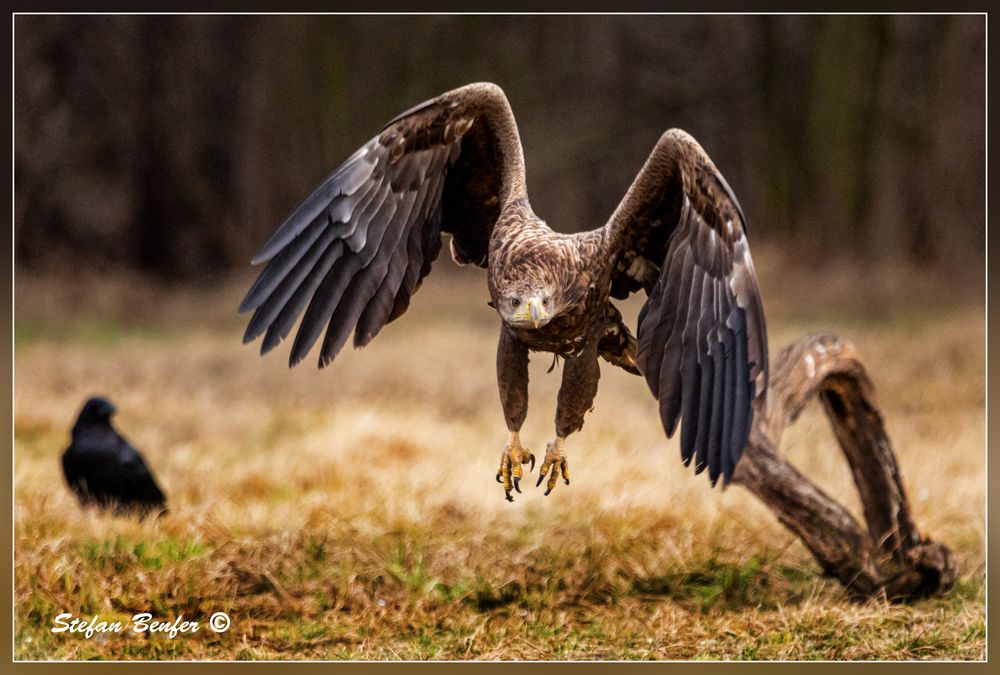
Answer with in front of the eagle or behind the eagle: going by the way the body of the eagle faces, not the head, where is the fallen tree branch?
behind

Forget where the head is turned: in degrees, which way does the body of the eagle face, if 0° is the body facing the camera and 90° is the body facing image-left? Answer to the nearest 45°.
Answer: approximately 0°

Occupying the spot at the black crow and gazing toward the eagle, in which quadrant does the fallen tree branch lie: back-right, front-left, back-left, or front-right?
front-left

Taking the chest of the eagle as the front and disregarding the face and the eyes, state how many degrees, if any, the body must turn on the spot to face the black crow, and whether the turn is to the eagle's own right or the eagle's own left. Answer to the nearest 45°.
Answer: approximately 135° to the eagle's own right

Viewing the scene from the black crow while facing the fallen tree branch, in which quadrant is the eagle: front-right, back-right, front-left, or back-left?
front-right
